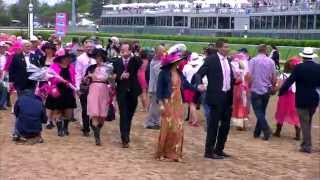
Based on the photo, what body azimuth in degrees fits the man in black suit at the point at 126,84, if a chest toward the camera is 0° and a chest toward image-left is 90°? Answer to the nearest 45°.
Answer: approximately 0°

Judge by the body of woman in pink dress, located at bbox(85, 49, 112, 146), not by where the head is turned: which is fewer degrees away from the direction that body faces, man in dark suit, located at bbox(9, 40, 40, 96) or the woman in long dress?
the woman in long dress

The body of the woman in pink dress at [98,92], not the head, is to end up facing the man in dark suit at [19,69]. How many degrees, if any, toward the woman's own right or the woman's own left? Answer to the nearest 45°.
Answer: approximately 135° to the woman's own right
